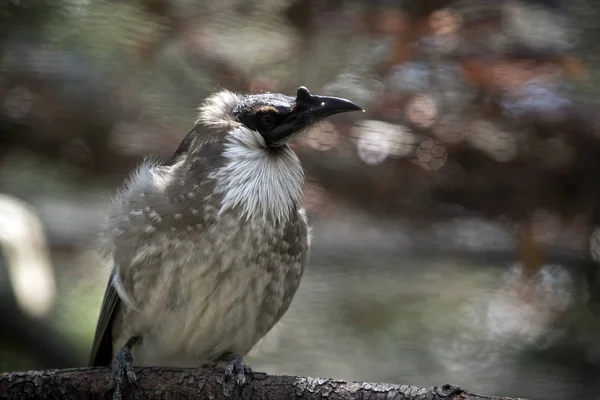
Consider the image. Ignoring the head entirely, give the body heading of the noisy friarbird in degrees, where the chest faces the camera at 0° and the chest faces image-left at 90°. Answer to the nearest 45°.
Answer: approximately 315°
